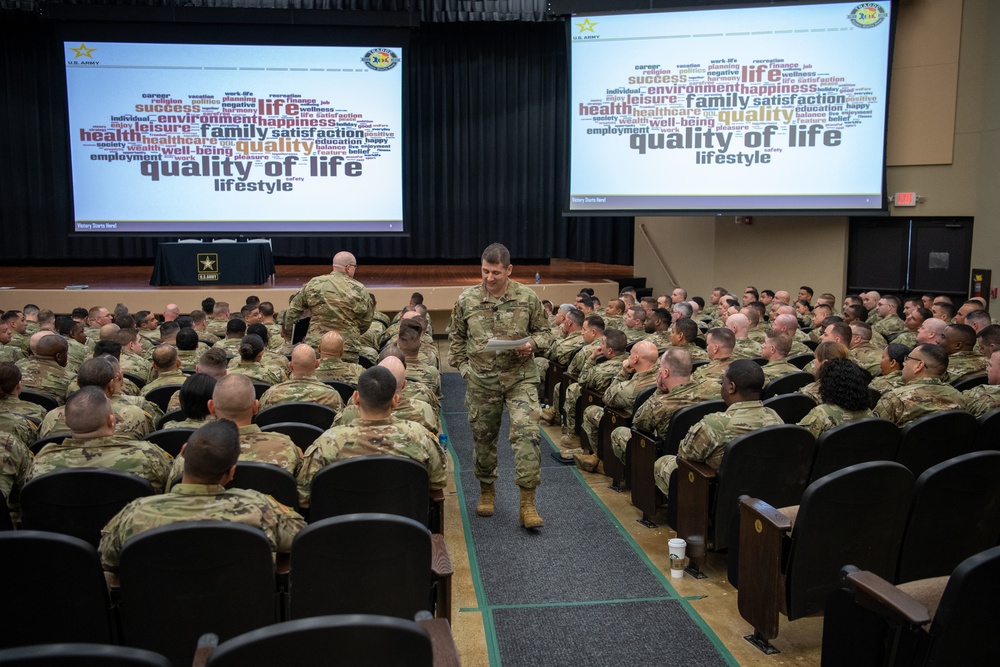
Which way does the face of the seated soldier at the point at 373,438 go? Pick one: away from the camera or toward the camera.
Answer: away from the camera

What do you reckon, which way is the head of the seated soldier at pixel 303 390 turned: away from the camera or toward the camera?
away from the camera

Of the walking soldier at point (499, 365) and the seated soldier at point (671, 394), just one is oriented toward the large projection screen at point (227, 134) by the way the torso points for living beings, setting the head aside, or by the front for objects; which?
the seated soldier

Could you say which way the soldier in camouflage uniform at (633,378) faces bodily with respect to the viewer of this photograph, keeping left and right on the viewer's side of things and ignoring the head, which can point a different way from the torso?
facing away from the viewer and to the left of the viewer

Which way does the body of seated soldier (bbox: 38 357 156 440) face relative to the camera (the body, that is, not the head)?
away from the camera

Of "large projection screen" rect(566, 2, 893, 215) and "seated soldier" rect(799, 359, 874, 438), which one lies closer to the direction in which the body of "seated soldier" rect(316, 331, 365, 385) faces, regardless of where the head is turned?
the large projection screen

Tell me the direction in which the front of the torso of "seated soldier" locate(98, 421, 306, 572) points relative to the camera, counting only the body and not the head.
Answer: away from the camera

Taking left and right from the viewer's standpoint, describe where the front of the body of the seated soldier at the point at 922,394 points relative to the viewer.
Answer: facing away from the viewer and to the left of the viewer

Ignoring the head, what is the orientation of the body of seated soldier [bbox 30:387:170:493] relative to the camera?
away from the camera

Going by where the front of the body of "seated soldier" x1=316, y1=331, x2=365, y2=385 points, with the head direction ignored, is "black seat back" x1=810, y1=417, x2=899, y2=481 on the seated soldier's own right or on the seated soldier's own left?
on the seated soldier's own right

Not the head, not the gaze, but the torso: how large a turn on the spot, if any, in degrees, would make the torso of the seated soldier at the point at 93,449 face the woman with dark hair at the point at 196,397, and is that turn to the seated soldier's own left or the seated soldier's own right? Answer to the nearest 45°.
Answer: approximately 45° to the seated soldier's own right

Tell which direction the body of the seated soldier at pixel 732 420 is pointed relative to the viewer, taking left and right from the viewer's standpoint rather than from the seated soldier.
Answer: facing away from the viewer and to the left of the viewer

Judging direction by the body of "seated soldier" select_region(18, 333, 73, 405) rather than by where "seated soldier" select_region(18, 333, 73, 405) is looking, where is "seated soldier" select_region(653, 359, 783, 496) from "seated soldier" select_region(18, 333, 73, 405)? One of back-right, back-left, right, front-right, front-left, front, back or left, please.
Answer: right

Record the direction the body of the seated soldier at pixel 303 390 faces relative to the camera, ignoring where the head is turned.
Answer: away from the camera

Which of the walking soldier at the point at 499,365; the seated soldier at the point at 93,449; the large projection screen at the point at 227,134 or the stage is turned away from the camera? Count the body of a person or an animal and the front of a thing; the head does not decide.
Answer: the seated soldier

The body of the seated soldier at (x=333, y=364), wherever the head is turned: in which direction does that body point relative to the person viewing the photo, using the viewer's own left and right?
facing away from the viewer

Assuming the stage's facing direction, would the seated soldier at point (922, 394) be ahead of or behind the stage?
ahead

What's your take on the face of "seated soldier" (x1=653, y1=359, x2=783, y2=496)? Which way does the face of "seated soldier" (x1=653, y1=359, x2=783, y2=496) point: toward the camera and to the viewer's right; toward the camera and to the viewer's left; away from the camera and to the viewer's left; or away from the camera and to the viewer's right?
away from the camera and to the viewer's left

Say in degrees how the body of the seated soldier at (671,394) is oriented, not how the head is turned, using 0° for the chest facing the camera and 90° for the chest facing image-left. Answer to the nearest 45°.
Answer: approximately 135°

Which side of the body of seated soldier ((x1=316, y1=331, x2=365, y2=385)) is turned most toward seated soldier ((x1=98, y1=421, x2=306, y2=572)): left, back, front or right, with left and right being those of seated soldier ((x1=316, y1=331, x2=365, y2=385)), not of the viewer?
back

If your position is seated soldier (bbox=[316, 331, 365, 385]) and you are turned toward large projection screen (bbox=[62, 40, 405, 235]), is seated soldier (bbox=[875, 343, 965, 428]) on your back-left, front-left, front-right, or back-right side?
back-right

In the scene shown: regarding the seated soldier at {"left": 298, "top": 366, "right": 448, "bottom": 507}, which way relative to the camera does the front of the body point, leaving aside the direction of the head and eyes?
away from the camera
